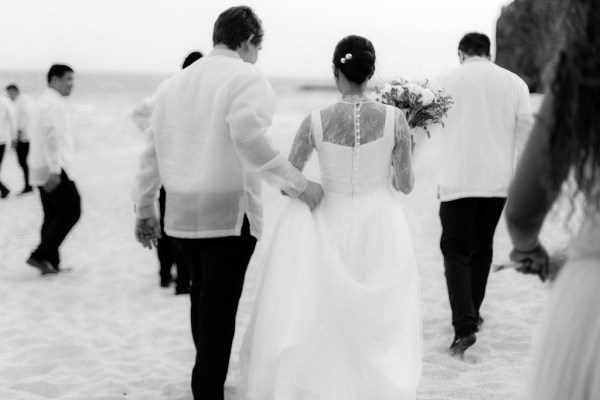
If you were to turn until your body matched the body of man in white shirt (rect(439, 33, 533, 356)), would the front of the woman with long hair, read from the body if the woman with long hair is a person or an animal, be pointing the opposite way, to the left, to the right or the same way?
the same way

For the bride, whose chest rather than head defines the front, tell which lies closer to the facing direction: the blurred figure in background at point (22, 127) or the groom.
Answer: the blurred figure in background

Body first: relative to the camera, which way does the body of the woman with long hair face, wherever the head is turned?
away from the camera

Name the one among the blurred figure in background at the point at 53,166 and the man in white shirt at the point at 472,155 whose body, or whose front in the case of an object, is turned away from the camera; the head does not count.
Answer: the man in white shirt

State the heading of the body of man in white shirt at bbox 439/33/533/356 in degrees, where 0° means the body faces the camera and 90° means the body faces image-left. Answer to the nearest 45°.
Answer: approximately 180°

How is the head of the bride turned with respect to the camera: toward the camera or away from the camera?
away from the camera

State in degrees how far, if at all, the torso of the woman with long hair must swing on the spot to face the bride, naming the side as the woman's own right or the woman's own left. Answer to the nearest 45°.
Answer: approximately 45° to the woman's own left

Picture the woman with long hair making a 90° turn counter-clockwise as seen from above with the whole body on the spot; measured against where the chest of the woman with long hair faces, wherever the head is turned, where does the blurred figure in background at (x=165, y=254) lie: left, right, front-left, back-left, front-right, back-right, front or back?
front-right

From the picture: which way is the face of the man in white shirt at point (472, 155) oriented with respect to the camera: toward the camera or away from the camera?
away from the camera

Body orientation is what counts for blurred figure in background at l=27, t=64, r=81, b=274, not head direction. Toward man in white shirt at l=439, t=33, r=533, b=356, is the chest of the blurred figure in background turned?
no

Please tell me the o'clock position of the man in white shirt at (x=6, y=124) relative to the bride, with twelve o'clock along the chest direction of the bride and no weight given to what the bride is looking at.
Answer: The man in white shirt is roughly at 11 o'clock from the bride.

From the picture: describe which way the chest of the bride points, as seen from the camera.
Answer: away from the camera

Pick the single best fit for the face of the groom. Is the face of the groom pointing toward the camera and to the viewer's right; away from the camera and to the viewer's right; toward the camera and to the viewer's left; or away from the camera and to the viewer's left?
away from the camera and to the viewer's right

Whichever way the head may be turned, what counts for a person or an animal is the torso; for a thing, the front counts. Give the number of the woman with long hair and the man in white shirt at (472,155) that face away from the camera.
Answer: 2
